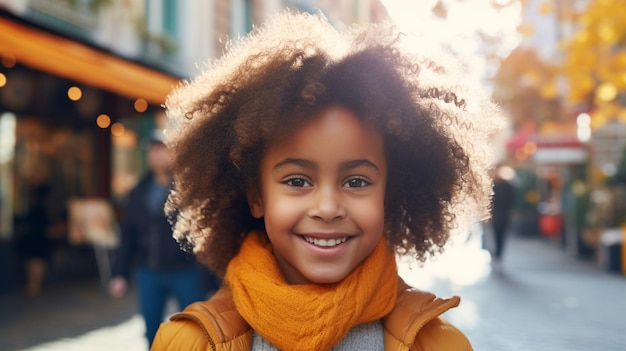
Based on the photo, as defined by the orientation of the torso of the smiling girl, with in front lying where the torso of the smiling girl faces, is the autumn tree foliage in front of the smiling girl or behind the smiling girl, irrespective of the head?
behind

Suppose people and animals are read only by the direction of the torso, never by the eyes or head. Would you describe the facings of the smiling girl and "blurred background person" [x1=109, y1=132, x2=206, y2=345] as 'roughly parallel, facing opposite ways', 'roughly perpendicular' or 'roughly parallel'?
roughly parallel

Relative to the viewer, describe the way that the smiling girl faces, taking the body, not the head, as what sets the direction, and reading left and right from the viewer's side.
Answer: facing the viewer

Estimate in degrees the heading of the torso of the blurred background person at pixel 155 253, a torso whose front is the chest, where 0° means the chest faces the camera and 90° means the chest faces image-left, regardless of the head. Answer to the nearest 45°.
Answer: approximately 0°

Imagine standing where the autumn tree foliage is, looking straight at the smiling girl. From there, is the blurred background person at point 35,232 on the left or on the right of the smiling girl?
right

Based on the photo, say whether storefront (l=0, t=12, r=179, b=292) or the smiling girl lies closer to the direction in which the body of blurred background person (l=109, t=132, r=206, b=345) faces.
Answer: the smiling girl

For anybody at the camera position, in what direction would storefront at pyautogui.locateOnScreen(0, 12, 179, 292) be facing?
facing the viewer and to the right of the viewer

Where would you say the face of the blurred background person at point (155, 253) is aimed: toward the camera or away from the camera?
toward the camera

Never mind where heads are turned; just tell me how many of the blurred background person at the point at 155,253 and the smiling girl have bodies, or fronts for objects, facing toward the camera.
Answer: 2

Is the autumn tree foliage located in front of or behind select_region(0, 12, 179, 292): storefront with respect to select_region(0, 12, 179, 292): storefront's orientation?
in front

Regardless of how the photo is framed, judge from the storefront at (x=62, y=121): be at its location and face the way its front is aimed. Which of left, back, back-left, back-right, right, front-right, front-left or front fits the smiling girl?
front-right
